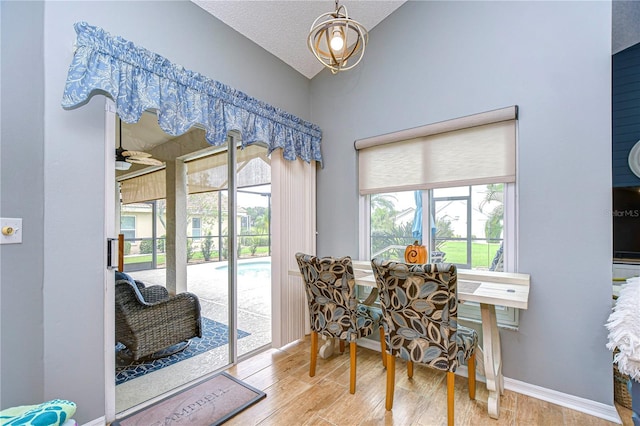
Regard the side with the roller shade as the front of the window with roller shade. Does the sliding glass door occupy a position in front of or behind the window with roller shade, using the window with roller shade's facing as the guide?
in front

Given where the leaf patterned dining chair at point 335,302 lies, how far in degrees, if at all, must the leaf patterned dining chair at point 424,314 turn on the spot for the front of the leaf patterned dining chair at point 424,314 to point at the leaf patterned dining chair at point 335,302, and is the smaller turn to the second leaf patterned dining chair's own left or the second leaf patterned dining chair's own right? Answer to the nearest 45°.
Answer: approximately 135° to the second leaf patterned dining chair's own left

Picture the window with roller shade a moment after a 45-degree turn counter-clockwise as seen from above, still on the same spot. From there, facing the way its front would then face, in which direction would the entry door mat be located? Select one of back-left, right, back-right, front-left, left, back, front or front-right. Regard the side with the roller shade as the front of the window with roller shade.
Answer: front-right

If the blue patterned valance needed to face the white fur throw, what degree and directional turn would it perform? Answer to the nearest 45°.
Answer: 0° — it already faces it

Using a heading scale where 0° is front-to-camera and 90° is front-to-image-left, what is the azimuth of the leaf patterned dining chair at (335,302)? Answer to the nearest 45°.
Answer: approximately 225°

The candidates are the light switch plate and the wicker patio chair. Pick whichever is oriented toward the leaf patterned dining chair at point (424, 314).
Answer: the light switch plate

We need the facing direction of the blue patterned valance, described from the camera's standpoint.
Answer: facing the viewer and to the right of the viewer

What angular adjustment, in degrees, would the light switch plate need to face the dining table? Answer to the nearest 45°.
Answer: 0° — it already faces it

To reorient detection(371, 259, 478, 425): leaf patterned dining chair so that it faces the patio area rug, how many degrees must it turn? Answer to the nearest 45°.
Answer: approximately 135° to its left

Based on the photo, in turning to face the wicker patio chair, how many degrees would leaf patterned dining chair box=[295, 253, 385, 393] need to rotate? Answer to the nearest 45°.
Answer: approximately 135° to its left

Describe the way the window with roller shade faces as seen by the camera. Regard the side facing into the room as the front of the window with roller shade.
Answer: facing the viewer and to the left of the viewer

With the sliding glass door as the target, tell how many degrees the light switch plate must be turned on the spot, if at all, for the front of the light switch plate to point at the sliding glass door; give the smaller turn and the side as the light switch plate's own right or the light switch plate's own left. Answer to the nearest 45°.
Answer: approximately 45° to the light switch plate's own left

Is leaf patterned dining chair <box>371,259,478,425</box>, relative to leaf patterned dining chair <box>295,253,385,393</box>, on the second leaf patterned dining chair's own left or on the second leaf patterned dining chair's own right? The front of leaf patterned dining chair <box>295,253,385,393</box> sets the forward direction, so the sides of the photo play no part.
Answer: on the second leaf patterned dining chair's own right

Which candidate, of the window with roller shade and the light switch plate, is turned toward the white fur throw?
the light switch plate

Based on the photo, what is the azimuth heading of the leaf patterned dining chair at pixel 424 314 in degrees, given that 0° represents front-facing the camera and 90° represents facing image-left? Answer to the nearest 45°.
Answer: approximately 225°
